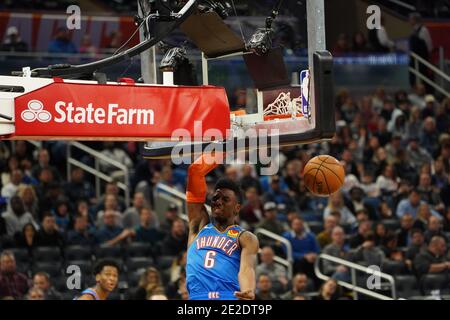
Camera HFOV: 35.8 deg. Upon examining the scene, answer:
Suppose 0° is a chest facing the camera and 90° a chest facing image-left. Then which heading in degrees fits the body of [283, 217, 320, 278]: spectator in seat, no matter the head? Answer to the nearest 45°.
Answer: approximately 0°

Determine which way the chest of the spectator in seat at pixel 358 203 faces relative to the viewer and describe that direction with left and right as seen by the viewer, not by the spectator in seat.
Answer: facing the viewer and to the left of the viewer

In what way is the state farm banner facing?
toward the camera

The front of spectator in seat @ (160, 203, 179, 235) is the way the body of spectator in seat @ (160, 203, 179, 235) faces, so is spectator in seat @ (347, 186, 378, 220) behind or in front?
behind

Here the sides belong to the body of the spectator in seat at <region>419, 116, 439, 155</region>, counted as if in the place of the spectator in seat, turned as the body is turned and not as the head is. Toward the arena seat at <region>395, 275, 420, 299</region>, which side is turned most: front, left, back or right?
front

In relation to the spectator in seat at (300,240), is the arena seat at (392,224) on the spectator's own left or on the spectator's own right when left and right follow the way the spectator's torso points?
on the spectator's own left

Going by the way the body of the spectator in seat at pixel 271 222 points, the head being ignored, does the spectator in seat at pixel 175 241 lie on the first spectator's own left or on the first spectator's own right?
on the first spectator's own right

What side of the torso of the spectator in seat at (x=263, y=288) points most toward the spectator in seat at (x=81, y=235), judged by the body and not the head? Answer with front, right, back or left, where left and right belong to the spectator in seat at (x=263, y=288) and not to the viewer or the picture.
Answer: right

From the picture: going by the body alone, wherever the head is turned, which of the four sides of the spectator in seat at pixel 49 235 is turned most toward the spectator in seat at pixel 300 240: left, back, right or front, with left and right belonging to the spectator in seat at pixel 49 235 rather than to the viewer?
left

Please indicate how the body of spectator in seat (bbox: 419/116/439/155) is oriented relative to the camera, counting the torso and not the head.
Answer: toward the camera

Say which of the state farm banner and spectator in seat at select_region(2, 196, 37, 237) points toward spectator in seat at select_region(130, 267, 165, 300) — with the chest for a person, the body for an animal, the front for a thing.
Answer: spectator in seat at select_region(2, 196, 37, 237)

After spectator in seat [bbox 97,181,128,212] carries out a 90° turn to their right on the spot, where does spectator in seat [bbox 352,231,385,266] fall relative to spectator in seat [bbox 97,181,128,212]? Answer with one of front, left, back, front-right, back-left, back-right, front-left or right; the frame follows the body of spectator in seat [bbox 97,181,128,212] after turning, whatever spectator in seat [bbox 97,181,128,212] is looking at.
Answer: back

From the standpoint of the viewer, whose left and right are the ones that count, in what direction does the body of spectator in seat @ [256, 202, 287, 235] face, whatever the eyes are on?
facing the viewer
